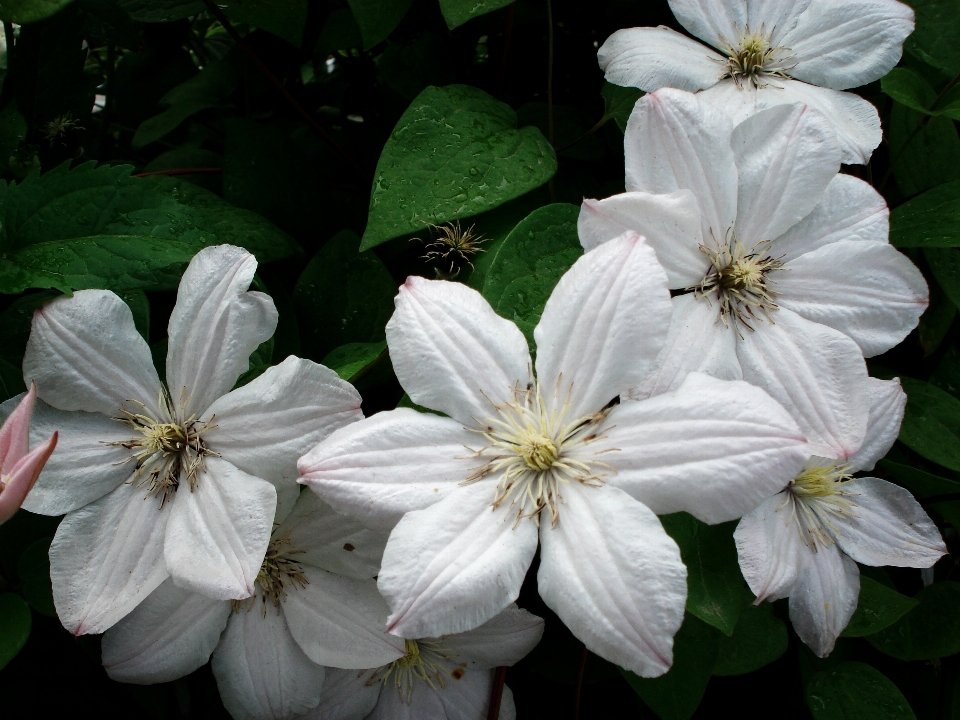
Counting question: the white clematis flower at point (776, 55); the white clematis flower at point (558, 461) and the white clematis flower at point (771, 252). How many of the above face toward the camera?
3

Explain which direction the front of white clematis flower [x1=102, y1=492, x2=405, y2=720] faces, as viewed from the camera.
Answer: facing the viewer

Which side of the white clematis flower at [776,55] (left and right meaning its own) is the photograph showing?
front

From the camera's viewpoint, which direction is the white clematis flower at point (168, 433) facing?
toward the camera

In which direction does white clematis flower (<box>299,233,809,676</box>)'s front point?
toward the camera

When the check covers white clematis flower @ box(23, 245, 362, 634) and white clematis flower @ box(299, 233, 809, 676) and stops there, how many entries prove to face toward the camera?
2

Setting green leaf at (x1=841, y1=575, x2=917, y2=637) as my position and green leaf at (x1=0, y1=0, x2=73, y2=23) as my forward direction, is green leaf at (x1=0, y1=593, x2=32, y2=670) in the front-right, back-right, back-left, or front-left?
front-left
